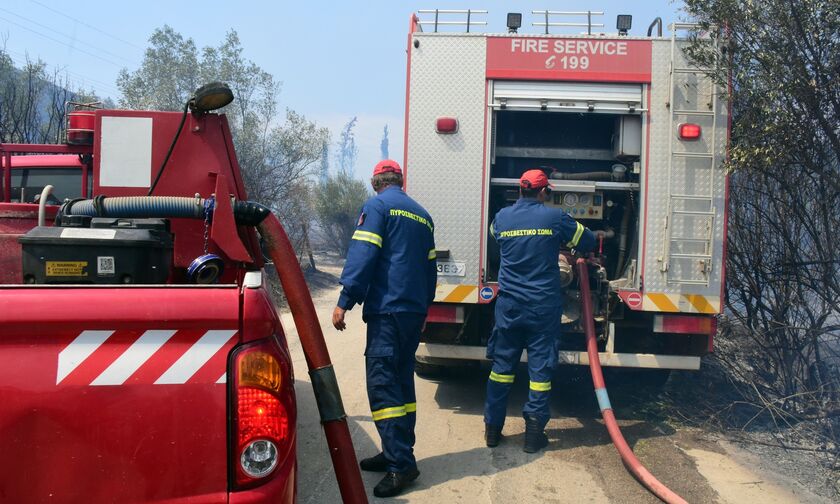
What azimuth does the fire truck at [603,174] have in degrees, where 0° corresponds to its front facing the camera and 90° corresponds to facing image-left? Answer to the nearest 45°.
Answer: approximately 180°

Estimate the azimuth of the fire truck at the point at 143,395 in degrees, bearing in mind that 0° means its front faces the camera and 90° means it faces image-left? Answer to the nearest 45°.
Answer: approximately 180°

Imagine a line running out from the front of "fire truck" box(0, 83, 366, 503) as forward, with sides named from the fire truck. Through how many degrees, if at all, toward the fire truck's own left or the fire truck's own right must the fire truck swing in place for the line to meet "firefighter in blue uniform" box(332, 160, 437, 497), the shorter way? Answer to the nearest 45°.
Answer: approximately 45° to the fire truck's own right

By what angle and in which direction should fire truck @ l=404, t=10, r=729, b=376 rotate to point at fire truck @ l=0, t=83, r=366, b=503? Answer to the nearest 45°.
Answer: approximately 180°

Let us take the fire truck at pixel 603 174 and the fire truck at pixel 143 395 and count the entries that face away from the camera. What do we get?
2

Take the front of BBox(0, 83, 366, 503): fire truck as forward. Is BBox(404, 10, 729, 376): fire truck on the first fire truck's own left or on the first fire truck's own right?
on the first fire truck's own right

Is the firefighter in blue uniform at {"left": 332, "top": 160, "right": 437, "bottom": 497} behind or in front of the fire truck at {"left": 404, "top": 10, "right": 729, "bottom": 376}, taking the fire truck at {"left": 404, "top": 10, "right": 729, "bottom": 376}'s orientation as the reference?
behind

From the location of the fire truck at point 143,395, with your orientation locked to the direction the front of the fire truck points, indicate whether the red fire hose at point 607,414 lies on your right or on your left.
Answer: on your right
